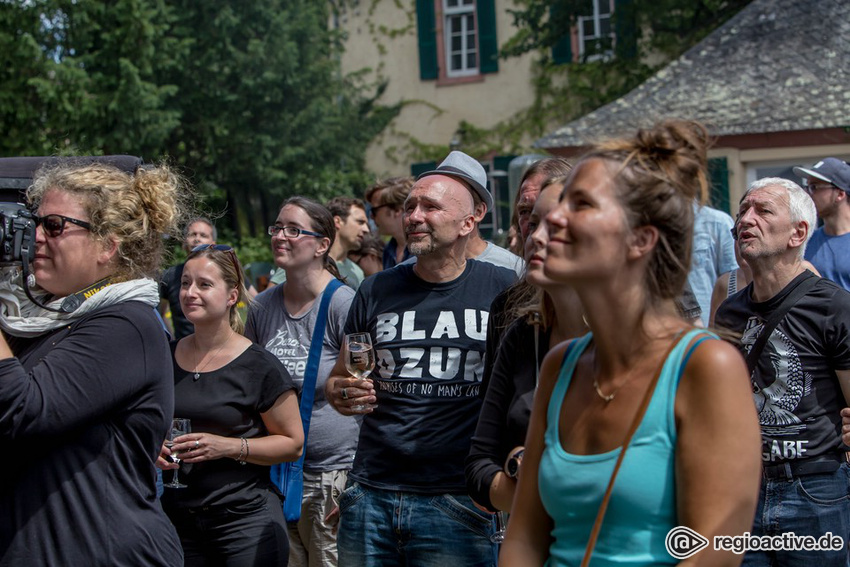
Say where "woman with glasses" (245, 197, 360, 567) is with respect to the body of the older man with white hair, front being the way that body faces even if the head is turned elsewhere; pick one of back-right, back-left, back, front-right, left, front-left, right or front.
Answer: front-right

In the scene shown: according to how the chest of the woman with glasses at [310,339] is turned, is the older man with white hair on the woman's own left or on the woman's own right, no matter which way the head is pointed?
on the woman's own left

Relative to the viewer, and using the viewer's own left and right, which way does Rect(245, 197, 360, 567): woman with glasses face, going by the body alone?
facing the viewer and to the left of the viewer

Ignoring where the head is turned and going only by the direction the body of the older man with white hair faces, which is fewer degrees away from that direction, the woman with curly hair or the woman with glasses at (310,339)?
the woman with curly hair
